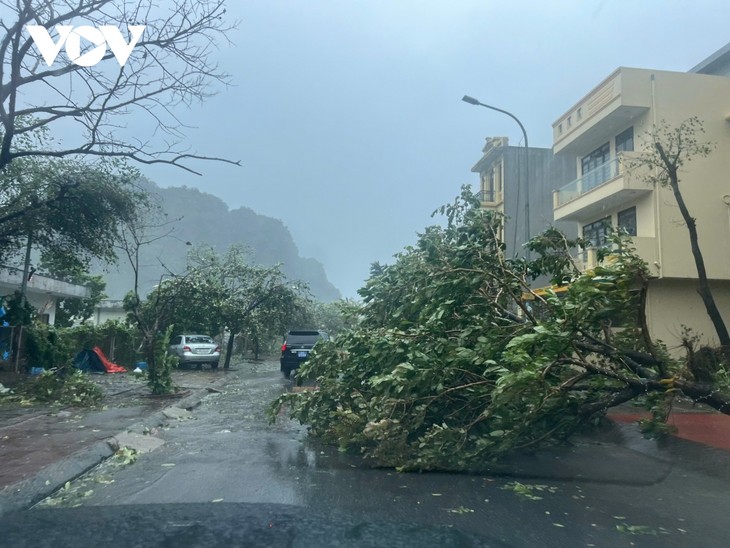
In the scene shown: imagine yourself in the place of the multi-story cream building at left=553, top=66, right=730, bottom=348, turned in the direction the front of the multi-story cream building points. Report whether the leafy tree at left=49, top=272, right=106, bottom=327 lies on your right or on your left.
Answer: on your right

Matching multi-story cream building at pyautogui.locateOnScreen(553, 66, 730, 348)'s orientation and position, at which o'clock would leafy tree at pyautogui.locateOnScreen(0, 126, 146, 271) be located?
The leafy tree is roughly at 12 o'clock from the multi-story cream building.

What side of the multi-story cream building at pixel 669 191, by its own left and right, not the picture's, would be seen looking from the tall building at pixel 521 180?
right

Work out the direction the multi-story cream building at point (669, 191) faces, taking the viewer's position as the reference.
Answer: facing the viewer and to the left of the viewer

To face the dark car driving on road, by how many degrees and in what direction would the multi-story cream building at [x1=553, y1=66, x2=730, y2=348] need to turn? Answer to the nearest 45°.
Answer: approximately 45° to its right

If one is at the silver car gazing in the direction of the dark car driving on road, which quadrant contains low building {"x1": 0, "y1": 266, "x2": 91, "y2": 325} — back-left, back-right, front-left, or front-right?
back-right

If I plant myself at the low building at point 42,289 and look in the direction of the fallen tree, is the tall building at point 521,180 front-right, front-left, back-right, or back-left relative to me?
front-left

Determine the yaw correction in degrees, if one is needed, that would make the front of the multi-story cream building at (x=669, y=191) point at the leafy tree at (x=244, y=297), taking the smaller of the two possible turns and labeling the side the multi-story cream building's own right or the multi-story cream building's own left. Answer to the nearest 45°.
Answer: approximately 45° to the multi-story cream building's own right

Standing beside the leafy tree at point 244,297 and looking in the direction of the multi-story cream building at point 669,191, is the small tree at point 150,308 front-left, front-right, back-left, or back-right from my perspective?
front-right

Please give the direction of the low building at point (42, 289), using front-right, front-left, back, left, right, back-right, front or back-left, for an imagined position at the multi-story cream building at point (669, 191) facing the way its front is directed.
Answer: front-right

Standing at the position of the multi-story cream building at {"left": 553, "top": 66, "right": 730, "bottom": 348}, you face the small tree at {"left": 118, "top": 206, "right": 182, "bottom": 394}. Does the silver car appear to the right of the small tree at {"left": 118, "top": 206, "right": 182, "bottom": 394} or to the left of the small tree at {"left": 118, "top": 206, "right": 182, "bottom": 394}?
right

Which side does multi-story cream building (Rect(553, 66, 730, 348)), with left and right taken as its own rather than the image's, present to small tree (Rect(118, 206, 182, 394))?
front

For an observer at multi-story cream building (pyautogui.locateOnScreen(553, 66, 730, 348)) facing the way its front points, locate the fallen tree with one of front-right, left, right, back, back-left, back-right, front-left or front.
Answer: front-left
